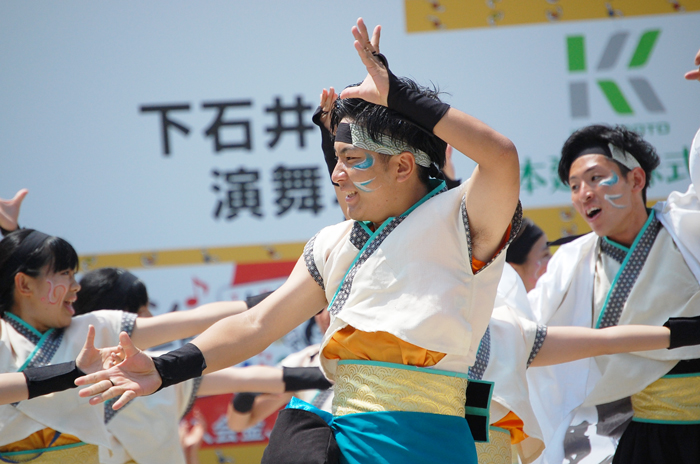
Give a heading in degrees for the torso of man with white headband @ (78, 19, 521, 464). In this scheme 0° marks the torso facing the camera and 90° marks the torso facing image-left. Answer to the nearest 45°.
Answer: approximately 45°

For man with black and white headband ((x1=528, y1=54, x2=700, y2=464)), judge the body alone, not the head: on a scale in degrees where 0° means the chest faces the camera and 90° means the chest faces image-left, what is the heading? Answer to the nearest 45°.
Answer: approximately 45°

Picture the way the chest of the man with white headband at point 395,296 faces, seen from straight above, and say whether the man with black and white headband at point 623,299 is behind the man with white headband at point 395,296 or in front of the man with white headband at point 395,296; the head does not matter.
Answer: behind
